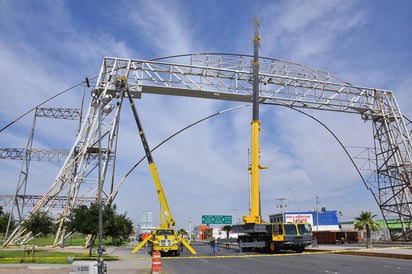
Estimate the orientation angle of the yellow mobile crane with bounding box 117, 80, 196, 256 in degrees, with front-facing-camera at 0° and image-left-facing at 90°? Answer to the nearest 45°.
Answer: approximately 0°

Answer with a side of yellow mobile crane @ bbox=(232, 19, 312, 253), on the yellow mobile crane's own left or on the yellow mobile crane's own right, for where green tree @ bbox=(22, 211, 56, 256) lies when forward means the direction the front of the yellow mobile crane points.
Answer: on the yellow mobile crane's own right

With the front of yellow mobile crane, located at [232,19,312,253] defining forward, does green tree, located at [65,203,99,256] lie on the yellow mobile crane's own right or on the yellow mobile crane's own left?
on the yellow mobile crane's own right

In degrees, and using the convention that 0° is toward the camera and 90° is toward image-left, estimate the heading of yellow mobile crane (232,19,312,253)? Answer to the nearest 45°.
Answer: approximately 315°

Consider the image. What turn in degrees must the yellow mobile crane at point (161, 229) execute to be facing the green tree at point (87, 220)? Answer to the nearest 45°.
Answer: approximately 45° to its right

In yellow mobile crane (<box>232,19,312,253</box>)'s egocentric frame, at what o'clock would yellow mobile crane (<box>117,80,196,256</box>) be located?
yellow mobile crane (<box>117,80,196,256</box>) is roughly at 4 o'clock from yellow mobile crane (<box>232,19,312,253</box>).
